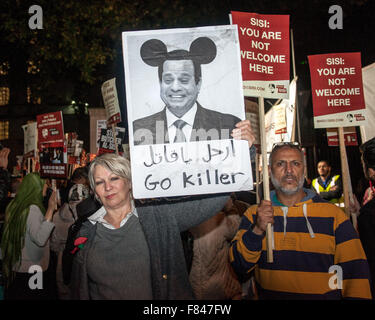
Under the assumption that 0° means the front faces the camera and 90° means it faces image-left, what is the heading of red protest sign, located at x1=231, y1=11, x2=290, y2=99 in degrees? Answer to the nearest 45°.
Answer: approximately 0°

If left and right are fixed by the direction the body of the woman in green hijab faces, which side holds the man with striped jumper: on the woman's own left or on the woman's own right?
on the woman's own right

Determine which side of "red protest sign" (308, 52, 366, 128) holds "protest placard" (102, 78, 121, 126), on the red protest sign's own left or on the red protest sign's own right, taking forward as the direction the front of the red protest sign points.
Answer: on the red protest sign's own right

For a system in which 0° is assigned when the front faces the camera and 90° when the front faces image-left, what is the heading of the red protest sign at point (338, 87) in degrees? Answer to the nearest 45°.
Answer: approximately 0°

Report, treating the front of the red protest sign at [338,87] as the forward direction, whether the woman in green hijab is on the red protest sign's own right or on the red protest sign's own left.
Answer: on the red protest sign's own right

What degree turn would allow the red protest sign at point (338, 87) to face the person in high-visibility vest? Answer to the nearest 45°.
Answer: approximately 180°

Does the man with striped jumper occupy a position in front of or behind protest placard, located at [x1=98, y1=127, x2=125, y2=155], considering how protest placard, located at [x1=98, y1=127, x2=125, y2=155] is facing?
in front

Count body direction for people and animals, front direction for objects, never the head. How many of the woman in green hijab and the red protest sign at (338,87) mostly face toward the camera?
1

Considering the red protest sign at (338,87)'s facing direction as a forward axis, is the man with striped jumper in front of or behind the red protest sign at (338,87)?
in front

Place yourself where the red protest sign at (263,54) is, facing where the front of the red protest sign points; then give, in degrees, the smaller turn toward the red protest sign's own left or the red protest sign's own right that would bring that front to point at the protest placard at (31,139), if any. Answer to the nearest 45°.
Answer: approximately 135° to the red protest sign's own right
